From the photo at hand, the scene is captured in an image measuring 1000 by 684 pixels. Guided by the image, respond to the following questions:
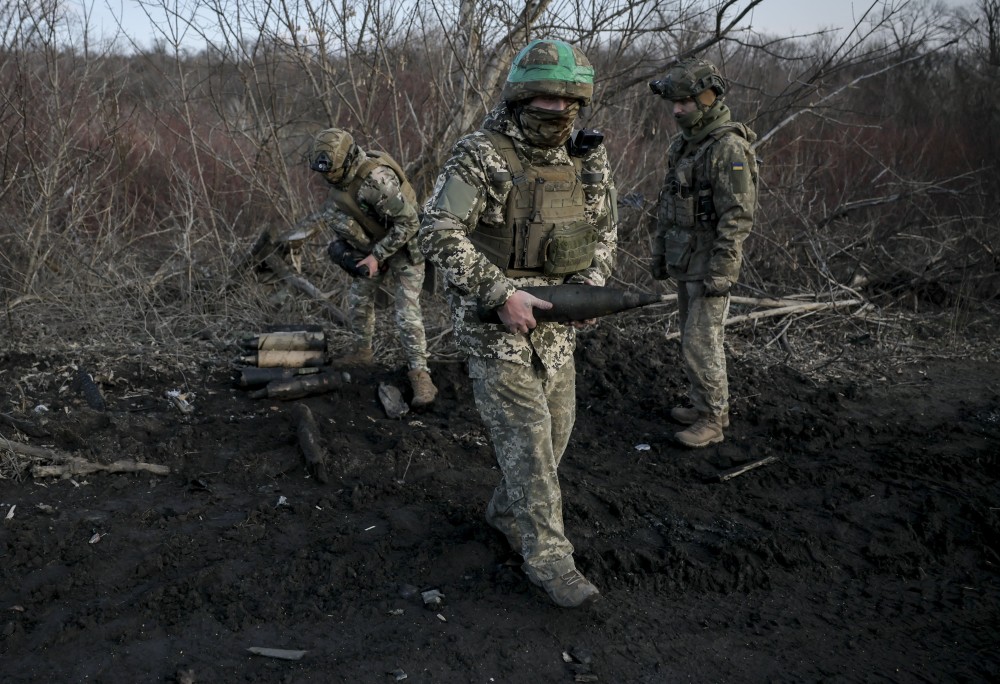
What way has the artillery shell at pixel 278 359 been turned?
to the viewer's left

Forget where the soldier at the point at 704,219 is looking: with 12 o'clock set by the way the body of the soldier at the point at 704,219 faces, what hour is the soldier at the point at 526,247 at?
the soldier at the point at 526,247 is roughly at 11 o'clock from the soldier at the point at 704,219.

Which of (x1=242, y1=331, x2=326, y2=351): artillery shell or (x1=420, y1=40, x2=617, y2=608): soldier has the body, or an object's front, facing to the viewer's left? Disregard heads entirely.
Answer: the artillery shell

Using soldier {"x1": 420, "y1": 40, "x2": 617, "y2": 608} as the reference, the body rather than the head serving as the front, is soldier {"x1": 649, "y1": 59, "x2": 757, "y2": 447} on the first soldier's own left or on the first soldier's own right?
on the first soldier's own left

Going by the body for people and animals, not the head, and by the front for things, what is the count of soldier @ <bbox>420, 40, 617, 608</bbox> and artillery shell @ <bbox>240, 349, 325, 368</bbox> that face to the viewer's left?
1

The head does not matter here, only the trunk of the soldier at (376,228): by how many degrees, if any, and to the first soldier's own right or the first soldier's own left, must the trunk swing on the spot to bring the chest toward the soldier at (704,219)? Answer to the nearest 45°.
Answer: approximately 90° to the first soldier's own left

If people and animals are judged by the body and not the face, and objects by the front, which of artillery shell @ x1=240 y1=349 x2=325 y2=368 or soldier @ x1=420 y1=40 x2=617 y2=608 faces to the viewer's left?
the artillery shell

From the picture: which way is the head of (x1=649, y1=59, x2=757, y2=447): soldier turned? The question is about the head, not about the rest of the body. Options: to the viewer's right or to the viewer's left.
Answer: to the viewer's left

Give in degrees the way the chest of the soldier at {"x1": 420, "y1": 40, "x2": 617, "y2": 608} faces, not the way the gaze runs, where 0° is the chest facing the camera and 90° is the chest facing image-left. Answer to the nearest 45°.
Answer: approximately 315°

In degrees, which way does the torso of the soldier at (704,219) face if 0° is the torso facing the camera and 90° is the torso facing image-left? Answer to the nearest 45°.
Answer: approximately 45°
